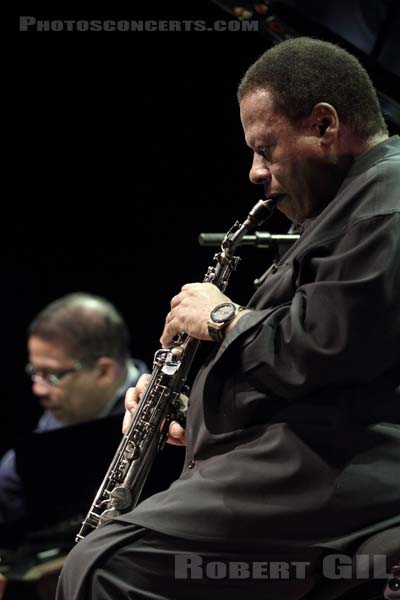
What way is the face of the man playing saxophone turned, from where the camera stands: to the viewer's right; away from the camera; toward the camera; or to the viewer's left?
to the viewer's left

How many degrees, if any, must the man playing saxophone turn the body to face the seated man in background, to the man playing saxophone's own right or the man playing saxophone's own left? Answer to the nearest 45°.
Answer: approximately 90° to the man playing saxophone's own right

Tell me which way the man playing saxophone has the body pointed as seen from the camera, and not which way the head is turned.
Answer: to the viewer's left
